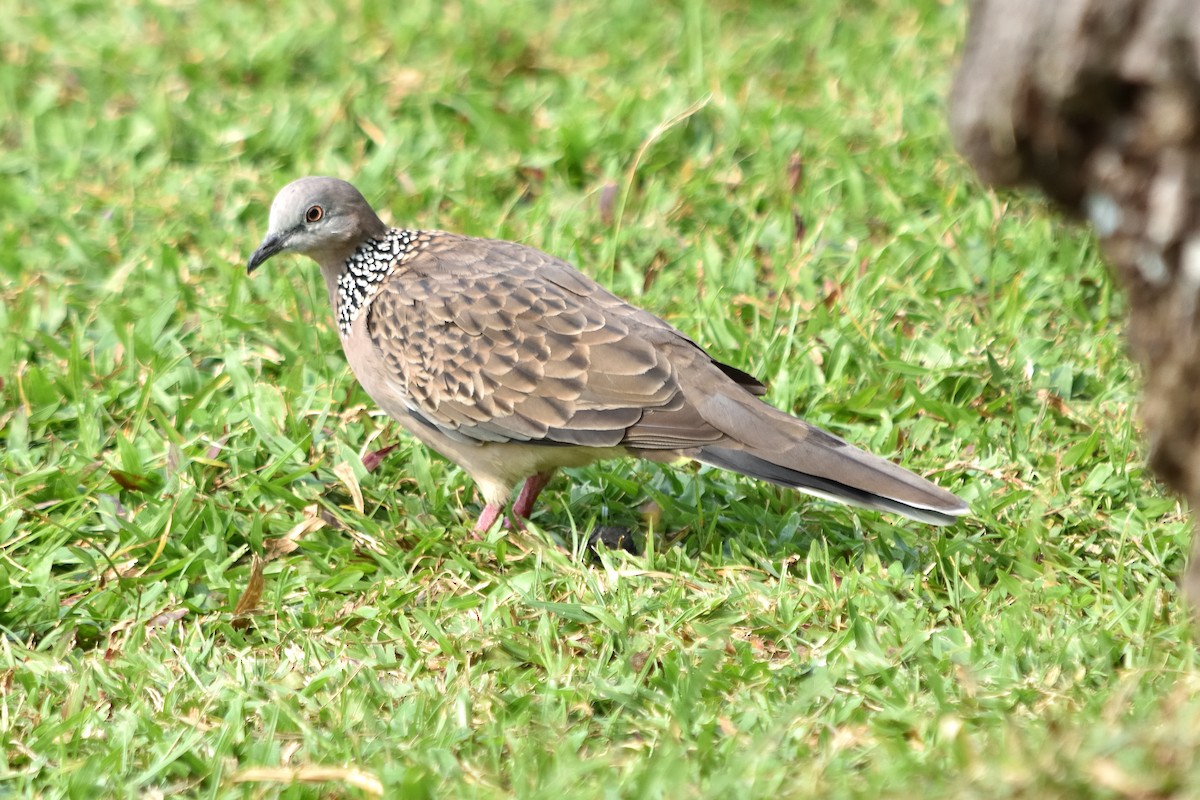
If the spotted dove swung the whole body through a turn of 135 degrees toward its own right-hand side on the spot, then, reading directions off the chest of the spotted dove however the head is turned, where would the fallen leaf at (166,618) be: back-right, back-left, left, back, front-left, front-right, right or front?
back

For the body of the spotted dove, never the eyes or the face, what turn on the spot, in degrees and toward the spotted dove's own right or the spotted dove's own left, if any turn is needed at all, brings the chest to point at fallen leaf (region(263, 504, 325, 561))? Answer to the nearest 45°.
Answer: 0° — it already faces it

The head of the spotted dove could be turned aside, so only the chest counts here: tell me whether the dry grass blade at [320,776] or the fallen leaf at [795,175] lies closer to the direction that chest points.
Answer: the dry grass blade

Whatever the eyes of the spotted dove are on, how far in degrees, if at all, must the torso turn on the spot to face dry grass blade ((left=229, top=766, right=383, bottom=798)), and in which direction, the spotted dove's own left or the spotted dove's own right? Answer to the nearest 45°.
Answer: approximately 90° to the spotted dove's own left

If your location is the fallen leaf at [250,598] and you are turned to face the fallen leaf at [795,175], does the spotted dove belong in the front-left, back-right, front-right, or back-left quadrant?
front-right

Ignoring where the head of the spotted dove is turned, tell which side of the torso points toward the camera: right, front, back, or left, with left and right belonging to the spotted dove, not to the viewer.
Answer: left

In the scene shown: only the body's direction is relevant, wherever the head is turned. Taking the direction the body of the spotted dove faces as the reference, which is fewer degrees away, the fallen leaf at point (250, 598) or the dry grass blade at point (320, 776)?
the fallen leaf

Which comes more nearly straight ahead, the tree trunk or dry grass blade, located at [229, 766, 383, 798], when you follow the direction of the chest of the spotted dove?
the dry grass blade

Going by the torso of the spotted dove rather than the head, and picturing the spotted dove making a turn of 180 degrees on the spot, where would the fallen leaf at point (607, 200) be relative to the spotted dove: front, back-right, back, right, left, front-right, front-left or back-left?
left

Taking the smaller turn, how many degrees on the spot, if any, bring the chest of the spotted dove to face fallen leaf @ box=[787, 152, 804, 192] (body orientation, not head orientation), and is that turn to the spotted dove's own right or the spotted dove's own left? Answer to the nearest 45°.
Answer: approximately 135° to the spotted dove's own right
